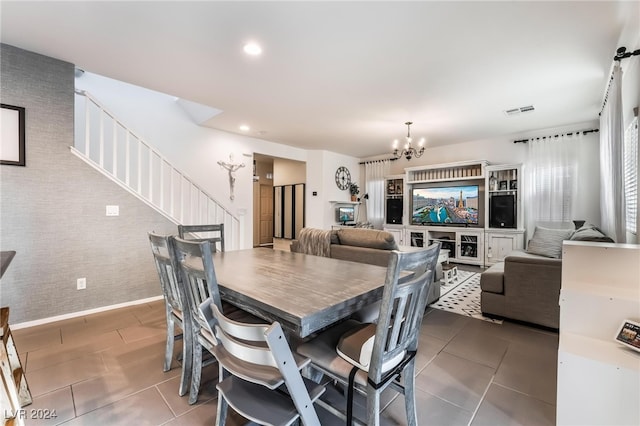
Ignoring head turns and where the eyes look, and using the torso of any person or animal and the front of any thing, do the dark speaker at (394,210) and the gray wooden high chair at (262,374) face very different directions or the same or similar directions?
very different directions

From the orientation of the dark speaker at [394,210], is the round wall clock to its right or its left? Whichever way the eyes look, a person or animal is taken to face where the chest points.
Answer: on its right

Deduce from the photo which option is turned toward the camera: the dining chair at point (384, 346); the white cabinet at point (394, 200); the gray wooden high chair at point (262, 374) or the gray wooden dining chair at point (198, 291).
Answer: the white cabinet

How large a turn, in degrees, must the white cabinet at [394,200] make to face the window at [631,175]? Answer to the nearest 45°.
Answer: approximately 45° to its left

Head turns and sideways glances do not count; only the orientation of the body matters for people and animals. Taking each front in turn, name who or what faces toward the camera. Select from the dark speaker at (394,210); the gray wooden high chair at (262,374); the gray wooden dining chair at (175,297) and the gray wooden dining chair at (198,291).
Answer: the dark speaker

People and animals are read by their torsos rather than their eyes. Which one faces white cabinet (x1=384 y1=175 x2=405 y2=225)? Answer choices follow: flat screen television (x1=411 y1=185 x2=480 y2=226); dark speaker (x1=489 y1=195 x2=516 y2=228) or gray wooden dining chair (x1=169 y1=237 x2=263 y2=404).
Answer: the gray wooden dining chair

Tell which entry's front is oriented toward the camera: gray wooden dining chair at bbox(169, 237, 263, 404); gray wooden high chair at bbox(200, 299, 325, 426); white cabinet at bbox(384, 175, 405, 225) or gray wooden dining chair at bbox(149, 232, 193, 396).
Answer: the white cabinet

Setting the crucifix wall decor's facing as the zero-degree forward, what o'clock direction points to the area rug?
The area rug is roughly at 12 o'clock from the crucifix wall decor.

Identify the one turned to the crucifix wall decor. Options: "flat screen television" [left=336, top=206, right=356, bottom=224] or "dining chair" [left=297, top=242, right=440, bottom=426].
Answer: the dining chair

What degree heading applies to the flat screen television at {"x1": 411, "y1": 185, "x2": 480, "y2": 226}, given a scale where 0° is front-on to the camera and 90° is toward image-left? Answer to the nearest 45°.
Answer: approximately 0°
